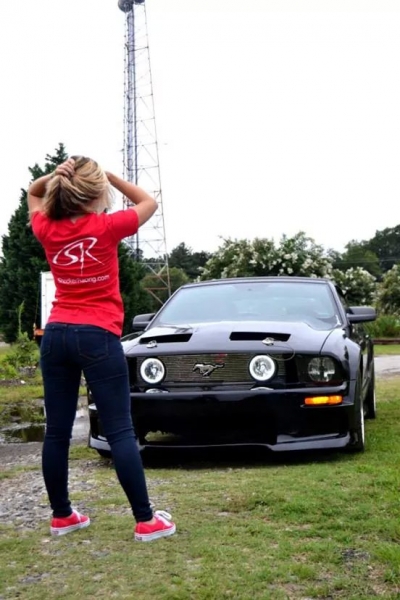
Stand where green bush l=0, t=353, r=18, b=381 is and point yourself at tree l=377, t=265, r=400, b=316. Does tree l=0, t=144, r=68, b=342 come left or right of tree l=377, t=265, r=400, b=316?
left

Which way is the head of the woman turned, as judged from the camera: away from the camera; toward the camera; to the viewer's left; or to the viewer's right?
away from the camera

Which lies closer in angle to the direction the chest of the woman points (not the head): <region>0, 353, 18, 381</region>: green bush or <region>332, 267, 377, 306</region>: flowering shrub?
the flowering shrub

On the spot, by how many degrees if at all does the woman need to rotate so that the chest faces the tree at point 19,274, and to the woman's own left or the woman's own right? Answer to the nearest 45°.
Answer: approximately 45° to the woman's own left

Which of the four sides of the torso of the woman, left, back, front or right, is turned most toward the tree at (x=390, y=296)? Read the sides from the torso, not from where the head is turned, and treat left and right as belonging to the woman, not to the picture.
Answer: front

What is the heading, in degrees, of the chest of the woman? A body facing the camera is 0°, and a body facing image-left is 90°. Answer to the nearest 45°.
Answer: approximately 225°

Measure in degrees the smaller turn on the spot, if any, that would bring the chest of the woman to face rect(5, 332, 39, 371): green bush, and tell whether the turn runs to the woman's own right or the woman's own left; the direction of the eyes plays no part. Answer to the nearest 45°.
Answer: approximately 45° to the woman's own left

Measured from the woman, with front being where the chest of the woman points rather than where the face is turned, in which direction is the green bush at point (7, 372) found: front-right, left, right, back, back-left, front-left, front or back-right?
front-left

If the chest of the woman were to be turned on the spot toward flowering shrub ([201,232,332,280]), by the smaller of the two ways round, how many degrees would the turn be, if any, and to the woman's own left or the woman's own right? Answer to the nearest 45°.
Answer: approximately 45° to the woman's own left
